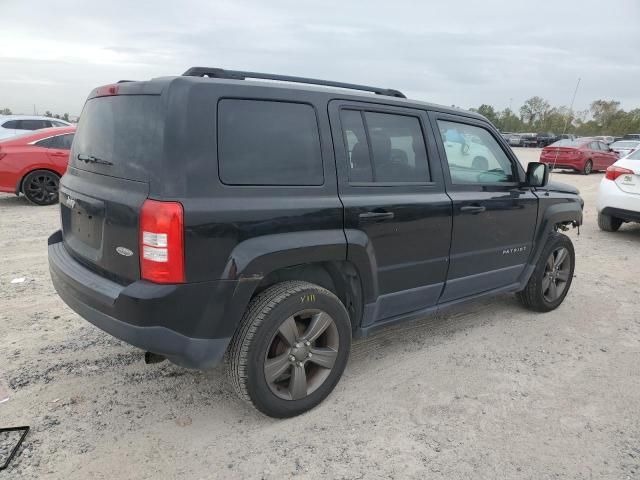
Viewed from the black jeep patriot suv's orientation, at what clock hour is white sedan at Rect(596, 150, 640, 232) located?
The white sedan is roughly at 12 o'clock from the black jeep patriot suv.

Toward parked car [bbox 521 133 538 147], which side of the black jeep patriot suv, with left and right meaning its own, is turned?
front

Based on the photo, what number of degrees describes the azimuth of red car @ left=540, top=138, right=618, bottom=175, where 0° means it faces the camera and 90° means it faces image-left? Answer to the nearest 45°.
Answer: approximately 225°

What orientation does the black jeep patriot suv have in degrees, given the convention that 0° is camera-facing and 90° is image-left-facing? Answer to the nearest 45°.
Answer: approximately 225°

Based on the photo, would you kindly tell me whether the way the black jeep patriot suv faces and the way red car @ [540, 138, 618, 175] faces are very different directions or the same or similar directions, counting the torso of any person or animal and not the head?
same or similar directions

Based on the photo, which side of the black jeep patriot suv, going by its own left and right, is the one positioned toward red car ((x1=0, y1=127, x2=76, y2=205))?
left

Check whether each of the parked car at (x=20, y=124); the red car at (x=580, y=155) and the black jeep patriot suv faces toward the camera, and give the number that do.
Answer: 0

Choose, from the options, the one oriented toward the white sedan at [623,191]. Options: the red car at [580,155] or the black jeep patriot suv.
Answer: the black jeep patriot suv

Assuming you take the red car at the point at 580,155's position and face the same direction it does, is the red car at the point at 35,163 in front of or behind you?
behind

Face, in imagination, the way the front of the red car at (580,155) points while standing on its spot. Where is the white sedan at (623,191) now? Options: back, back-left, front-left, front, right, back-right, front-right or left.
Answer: back-right

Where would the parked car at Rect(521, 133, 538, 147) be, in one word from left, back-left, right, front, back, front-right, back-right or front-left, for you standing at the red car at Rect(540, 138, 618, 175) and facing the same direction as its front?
front-left

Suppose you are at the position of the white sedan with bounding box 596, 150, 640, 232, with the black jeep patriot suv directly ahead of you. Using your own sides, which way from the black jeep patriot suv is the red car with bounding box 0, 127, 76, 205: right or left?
right
